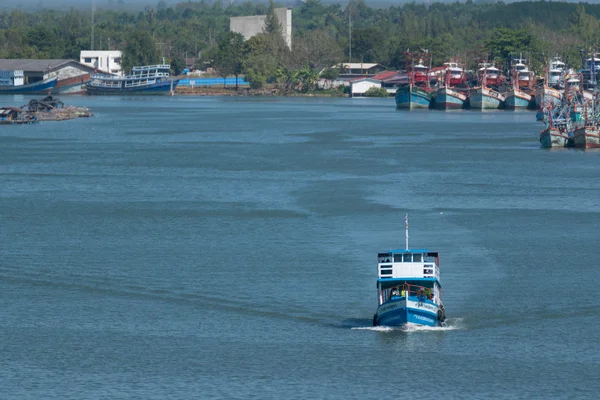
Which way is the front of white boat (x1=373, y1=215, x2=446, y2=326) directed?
toward the camera
